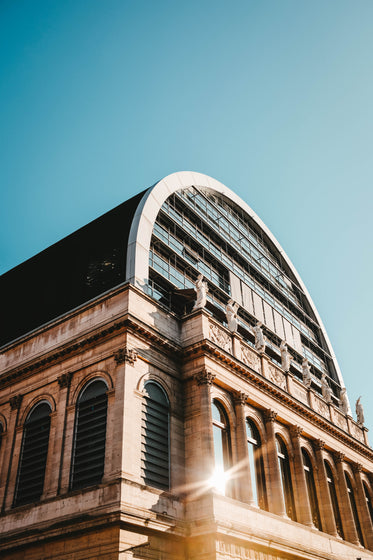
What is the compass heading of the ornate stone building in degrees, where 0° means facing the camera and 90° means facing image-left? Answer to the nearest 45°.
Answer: approximately 315°
